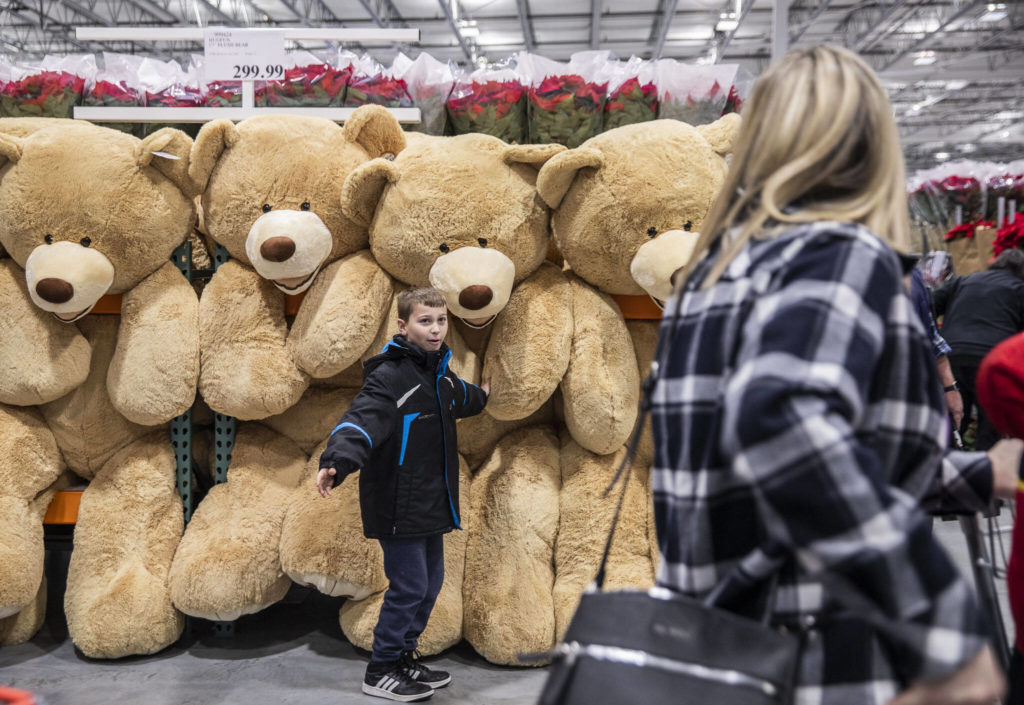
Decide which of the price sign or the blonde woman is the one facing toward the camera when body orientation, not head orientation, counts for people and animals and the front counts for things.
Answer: the price sign

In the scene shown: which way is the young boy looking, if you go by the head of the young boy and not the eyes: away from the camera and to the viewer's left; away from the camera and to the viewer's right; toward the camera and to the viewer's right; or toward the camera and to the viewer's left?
toward the camera and to the viewer's right

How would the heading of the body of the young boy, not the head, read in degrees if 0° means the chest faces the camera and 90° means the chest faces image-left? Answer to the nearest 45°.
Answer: approximately 315°

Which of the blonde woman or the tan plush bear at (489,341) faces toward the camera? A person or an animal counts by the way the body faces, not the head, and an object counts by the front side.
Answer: the tan plush bear

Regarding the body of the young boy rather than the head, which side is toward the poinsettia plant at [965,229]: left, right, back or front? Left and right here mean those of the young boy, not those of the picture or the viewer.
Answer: left

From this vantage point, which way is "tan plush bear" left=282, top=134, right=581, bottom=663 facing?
toward the camera

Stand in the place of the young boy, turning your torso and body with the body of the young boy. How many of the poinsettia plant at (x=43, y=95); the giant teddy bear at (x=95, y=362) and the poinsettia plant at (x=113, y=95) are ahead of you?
0

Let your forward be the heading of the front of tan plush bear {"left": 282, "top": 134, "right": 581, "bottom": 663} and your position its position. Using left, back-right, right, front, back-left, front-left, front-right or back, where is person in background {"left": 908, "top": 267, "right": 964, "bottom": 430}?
left

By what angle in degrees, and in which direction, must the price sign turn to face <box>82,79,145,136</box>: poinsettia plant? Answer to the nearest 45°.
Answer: approximately 135° to its right

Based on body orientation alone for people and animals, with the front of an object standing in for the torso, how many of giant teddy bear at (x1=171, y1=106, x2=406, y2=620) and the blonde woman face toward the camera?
1

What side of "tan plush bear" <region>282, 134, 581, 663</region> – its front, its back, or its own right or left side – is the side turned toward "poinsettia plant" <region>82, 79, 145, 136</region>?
right

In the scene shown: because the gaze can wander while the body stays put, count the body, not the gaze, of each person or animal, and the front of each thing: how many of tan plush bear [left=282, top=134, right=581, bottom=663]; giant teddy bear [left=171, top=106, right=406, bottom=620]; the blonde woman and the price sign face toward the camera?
3

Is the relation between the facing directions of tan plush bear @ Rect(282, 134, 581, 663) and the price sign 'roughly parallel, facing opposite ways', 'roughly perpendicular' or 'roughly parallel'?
roughly parallel

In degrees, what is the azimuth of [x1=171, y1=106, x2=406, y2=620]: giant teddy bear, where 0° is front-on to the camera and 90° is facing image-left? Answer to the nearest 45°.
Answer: approximately 0°

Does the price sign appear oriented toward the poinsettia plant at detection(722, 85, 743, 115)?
no

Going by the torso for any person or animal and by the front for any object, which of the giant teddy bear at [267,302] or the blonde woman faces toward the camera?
the giant teddy bear

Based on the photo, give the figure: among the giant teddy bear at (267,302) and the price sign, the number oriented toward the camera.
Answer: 2
